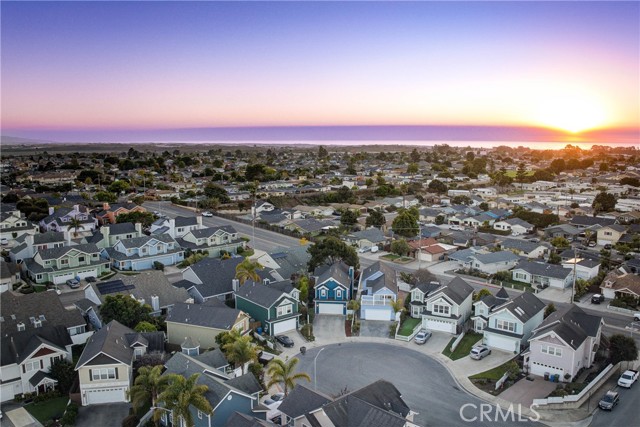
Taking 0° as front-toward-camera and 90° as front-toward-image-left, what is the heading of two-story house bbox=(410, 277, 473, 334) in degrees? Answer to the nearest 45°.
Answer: approximately 45°

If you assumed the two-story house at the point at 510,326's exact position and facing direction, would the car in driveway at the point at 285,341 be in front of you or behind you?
in front

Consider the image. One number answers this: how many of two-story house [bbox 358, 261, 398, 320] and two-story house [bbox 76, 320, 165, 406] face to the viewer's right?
0

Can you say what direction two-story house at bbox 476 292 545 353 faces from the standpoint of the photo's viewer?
facing the viewer and to the left of the viewer

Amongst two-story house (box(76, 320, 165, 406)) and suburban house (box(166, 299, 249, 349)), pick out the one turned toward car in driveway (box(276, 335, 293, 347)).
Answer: the suburban house

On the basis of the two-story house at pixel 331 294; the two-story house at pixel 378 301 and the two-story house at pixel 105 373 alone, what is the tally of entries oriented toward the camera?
3

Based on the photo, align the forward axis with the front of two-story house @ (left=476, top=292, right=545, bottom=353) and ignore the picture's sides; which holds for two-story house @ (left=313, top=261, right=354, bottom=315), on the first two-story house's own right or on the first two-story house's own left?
on the first two-story house's own right

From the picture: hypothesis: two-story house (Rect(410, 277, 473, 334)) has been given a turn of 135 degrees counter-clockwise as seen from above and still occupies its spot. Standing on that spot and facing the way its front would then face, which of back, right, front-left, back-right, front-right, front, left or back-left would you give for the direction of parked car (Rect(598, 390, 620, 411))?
front-right

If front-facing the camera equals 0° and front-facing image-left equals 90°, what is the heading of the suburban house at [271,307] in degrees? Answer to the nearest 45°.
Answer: approximately 315°

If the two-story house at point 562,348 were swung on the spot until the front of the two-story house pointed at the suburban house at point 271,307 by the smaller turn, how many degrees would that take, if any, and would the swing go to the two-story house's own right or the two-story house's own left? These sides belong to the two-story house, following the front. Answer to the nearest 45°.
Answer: approximately 45° to the two-story house's own right

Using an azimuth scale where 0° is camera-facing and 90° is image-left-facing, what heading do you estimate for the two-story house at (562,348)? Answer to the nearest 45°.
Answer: approximately 45°
